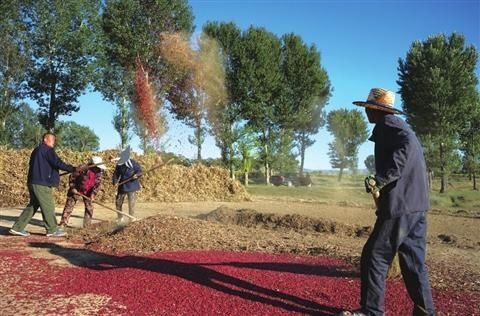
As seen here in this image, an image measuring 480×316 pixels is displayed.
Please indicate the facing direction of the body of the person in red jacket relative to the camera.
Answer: to the viewer's right

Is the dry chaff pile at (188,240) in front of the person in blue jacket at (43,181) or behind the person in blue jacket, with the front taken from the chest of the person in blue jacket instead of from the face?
in front

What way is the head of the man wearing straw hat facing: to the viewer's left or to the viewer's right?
to the viewer's left

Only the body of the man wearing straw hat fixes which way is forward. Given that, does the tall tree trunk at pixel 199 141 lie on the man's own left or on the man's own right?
on the man's own right

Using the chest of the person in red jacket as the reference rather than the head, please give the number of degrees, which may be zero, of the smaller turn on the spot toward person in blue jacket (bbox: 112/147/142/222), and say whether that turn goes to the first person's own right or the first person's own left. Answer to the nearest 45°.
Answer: approximately 45° to the first person's own left

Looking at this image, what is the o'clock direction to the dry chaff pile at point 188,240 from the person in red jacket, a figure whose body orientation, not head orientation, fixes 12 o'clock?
The dry chaff pile is roughly at 12 o'clock from the person in red jacket.

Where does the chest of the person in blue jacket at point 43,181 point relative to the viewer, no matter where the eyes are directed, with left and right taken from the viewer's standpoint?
facing to the right of the viewer

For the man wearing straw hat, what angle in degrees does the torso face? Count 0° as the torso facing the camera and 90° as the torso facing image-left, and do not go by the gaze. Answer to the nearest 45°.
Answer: approximately 90°
